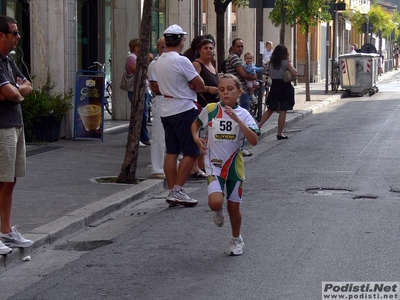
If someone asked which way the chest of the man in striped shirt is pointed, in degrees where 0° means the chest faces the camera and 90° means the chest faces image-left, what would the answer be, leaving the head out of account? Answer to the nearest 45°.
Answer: approximately 315°

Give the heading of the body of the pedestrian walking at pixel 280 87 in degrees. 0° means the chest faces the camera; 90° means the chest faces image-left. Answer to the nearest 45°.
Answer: approximately 225°

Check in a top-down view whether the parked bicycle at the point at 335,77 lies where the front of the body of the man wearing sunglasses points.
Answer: no

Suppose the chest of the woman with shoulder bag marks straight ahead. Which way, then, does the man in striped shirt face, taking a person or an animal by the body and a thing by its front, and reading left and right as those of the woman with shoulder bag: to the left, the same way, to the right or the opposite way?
the same way

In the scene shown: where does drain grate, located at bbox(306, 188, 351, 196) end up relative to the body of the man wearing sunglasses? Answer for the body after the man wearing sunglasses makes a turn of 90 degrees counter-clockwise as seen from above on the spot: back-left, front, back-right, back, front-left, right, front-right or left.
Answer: front-right

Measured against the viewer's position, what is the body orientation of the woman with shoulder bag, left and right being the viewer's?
facing the viewer and to the right of the viewer

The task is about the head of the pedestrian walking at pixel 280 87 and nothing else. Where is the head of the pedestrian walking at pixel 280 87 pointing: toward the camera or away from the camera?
away from the camera

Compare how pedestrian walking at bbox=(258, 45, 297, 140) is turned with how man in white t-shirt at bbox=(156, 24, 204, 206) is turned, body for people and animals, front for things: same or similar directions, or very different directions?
same or similar directions

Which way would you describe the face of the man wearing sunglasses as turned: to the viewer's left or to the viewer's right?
to the viewer's right

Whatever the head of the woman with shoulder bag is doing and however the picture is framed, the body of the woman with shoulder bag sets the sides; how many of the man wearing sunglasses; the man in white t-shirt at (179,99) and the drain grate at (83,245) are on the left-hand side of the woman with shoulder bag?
0

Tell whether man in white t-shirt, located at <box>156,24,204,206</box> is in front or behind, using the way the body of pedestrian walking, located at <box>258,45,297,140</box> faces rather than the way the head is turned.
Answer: behind
